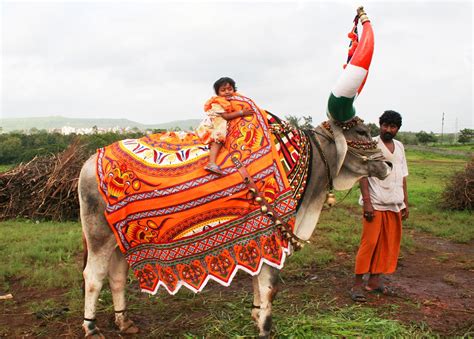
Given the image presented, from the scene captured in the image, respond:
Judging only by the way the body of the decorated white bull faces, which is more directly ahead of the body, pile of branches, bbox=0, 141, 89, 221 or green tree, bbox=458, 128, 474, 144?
the green tree

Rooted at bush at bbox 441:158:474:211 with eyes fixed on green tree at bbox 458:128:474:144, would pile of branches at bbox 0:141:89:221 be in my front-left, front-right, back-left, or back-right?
back-left

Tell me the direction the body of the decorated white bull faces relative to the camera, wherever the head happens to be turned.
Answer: to the viewer's right

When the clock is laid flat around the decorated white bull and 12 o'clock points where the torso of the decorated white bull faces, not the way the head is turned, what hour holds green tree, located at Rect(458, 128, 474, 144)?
The green tree is roughly at 10 o'clock from the decorated white bull.

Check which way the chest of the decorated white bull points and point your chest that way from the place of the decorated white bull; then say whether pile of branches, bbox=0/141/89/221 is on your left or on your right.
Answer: on your left

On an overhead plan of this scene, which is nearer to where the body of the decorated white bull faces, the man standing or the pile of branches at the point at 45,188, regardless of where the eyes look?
the man standing

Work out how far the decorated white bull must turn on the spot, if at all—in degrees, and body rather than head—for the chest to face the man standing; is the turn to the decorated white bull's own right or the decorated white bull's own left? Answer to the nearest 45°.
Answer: approximately 45° to the decorated white bull's own left

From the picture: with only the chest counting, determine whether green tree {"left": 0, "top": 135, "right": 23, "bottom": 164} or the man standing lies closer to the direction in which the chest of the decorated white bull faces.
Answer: the man standing

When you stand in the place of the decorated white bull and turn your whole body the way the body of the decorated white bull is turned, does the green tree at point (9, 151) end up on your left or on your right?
on your left
